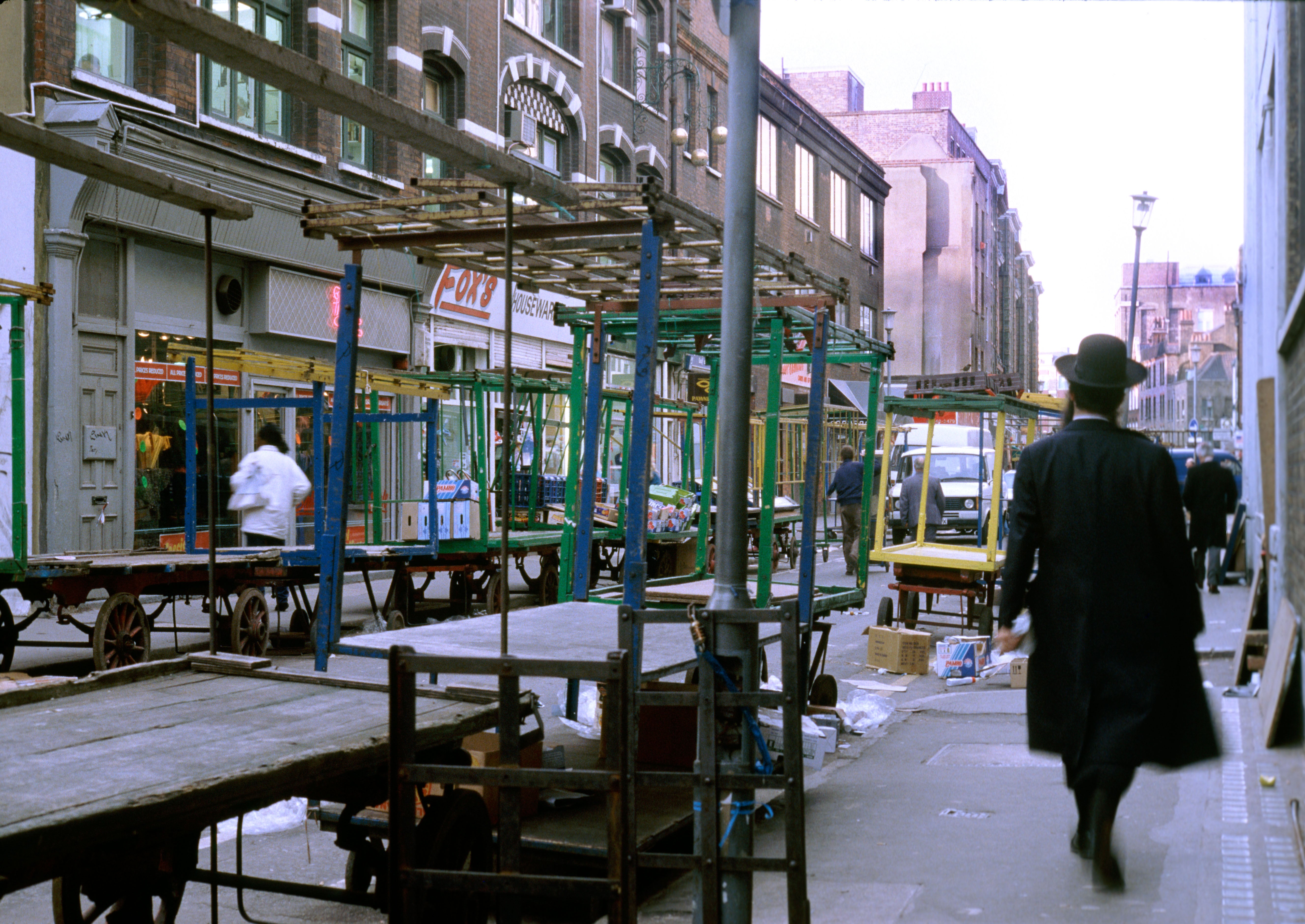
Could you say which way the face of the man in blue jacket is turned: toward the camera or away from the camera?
away from the camera

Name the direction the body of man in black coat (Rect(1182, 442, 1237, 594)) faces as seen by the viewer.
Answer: away from the camera

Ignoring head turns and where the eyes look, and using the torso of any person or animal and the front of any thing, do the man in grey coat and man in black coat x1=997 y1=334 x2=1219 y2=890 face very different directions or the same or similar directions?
same or similar directions

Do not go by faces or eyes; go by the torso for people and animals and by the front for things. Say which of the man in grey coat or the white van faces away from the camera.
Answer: the man in grey coat

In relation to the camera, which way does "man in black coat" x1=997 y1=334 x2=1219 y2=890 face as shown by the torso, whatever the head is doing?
away from the camera

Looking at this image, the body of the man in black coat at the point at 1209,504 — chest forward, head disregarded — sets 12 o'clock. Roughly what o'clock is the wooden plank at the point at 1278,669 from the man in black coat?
The wooden plank is roughly at 6 o'clock from the man in black coat.

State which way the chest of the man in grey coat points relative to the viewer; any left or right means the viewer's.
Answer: facing away from the viewer

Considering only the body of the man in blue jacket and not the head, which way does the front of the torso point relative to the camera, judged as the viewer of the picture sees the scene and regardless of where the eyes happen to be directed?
away from the camera

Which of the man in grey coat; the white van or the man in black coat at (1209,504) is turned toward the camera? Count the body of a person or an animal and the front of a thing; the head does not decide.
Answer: the white van

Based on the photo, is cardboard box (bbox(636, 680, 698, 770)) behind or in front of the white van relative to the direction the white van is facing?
in front

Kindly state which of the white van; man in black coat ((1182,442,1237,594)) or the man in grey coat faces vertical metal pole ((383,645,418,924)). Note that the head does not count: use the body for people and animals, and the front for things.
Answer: the white van

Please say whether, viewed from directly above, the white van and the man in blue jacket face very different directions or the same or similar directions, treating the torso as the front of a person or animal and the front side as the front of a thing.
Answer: very different directions

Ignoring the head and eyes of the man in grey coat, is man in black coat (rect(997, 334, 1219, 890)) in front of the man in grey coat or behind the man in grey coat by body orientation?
behind

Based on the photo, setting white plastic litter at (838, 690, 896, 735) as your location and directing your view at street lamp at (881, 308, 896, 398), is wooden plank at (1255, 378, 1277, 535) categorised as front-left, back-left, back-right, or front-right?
front-right

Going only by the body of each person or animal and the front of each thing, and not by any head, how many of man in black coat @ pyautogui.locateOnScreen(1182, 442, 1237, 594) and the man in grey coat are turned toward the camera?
0

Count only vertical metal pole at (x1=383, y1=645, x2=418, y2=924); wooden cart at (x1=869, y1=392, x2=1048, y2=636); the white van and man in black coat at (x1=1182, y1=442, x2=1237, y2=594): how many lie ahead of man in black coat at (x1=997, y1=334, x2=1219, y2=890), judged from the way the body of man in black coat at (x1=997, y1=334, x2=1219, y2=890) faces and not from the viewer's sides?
3

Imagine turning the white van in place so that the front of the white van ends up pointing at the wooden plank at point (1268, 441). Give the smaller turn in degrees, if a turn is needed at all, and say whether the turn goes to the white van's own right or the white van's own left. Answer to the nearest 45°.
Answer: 0° — it already faces it

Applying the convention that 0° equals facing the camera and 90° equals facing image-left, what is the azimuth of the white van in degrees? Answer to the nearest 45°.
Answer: approximately 0°
